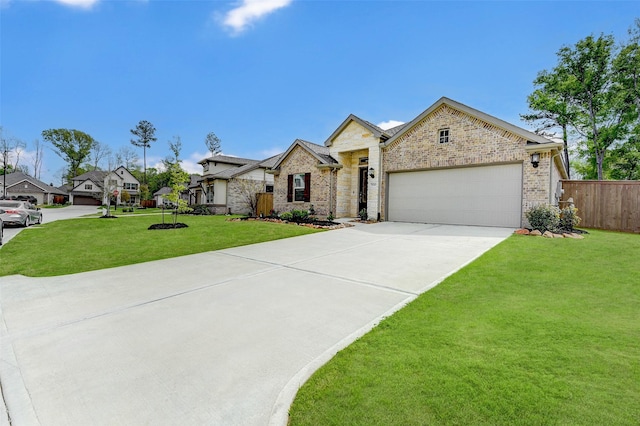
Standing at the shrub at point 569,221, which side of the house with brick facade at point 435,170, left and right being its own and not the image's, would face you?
left

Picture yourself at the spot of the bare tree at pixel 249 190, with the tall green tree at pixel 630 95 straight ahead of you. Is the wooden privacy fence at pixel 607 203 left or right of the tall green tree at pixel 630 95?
right

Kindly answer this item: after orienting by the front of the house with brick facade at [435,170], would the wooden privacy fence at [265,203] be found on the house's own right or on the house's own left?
on the house's own right

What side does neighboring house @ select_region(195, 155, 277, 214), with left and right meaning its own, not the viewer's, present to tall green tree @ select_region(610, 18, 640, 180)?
left

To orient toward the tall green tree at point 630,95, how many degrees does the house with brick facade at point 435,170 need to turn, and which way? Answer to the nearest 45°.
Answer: approximately 180°

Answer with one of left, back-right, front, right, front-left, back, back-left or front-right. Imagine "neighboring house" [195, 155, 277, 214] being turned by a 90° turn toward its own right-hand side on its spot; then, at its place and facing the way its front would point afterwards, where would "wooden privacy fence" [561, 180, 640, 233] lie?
back

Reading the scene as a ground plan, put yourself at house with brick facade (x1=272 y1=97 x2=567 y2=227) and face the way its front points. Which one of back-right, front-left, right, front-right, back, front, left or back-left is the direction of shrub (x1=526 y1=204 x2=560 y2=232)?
left

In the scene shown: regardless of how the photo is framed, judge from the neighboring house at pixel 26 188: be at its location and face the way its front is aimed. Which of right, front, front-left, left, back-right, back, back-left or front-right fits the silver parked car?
front-right

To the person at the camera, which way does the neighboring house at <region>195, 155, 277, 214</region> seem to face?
facing the viewer and to the left of the viewer

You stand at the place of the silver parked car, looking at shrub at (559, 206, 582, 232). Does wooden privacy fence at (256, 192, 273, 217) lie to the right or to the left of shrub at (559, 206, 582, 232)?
left

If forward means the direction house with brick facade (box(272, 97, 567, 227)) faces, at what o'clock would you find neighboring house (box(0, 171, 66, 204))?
The neighboring house is roughly at 2 o'clock from the house with brick facade.

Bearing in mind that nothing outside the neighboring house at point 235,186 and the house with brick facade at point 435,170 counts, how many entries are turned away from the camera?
0

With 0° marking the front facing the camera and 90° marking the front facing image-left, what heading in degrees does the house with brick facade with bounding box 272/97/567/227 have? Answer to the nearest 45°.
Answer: approximately 45°

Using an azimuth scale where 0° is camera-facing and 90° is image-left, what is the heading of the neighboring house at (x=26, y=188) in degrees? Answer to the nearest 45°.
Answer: approximately 315°
